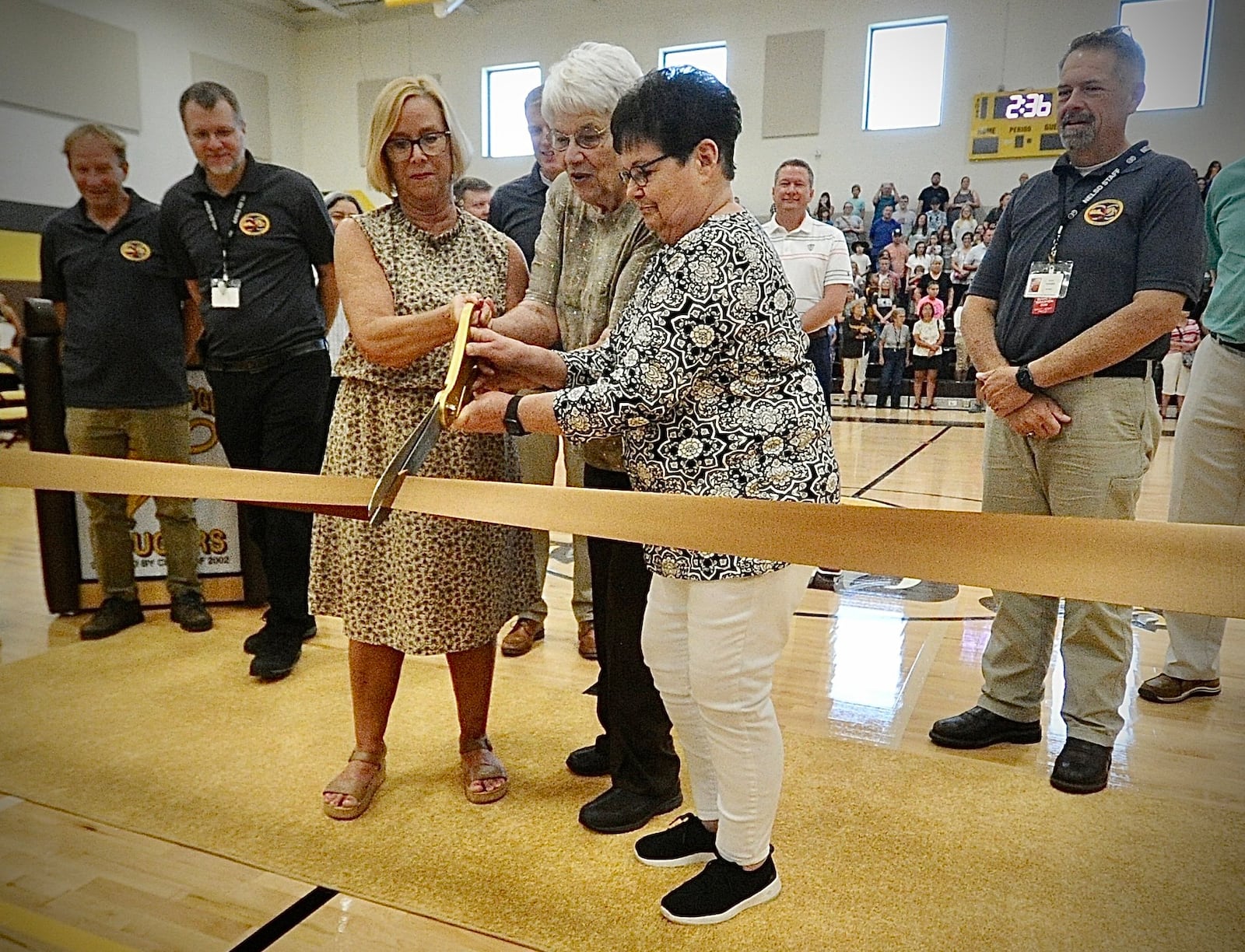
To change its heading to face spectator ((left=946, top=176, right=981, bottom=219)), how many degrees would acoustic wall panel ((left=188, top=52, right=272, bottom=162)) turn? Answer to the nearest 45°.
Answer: approximately 45° to its left

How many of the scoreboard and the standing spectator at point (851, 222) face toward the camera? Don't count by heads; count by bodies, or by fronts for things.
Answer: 2

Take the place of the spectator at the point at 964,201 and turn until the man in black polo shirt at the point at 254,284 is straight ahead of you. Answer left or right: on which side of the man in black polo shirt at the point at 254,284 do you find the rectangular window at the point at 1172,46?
left

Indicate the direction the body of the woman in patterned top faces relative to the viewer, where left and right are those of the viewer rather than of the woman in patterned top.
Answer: facing to the left of the viewer

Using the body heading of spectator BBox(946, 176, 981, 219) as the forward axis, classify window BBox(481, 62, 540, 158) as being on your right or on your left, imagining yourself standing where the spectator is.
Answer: on your right

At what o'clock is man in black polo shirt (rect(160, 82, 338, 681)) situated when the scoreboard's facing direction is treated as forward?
The man in black polo shirt is roughly at 12 o'clock from the scoreboard.
